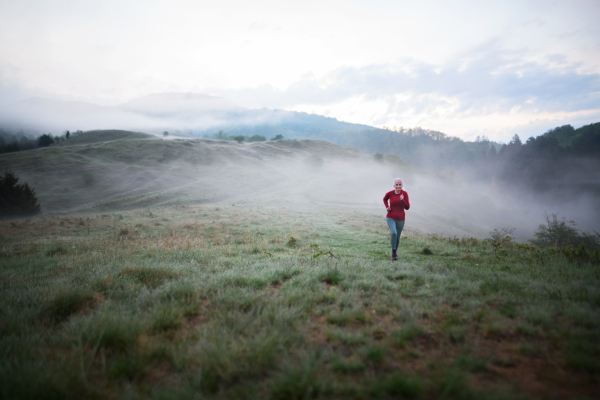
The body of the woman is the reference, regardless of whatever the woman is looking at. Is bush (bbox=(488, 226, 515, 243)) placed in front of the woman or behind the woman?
behind

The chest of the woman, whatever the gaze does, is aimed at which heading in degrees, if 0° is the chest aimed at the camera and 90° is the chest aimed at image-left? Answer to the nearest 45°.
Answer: approximately 0°

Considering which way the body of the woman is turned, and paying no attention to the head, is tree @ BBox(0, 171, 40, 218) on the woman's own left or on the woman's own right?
on the woman's own right
